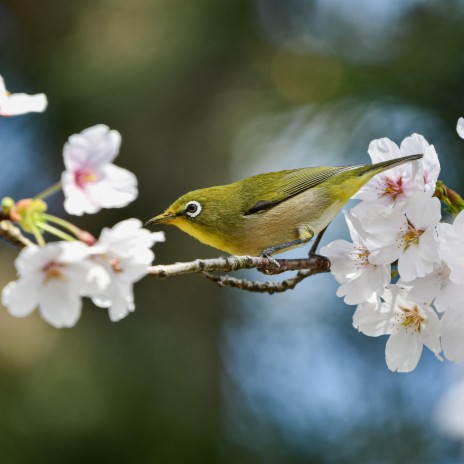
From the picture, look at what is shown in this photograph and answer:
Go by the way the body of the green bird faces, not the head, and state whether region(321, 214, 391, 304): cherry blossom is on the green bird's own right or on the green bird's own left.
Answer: on the green bird's own left

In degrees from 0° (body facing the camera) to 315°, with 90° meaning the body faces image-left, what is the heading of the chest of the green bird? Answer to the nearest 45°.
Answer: approximately 90°

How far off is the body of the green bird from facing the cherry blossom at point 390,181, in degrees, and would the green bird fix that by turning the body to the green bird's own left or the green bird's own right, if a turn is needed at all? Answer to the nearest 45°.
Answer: approximately 135° to the green bird's own left

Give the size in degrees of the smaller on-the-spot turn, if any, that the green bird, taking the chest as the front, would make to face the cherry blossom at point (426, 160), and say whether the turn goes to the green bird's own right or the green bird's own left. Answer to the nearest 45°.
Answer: approximately 135° to the green bird's own left
